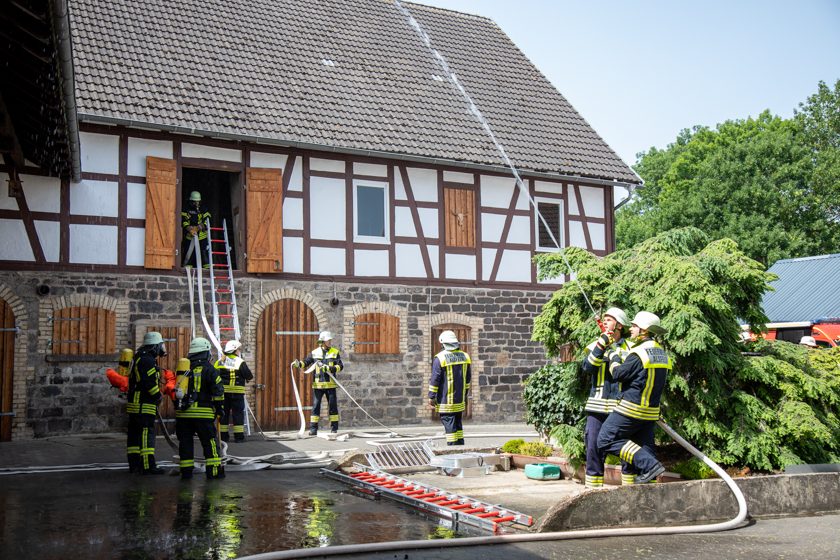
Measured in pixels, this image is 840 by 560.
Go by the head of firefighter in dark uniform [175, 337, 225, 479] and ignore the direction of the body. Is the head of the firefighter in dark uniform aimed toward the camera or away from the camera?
away from the camera

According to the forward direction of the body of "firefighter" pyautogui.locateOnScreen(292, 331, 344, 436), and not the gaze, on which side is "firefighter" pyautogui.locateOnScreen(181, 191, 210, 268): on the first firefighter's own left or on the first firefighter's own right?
on the first firefighter's own right

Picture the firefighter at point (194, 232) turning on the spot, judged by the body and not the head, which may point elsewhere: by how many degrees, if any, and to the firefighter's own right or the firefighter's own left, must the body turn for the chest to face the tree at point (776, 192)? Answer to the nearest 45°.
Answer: approximately 135° to the firefighter's own left

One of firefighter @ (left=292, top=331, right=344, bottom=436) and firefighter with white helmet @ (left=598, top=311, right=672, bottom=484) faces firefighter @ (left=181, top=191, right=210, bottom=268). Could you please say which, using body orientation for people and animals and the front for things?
the firefighter with white helmet

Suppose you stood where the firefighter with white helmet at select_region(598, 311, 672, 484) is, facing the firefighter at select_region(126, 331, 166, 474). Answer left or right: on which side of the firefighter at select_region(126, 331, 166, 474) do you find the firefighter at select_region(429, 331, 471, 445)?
right

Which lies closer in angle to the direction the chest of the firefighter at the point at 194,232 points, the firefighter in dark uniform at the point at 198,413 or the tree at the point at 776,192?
the firefighter in dark uniform

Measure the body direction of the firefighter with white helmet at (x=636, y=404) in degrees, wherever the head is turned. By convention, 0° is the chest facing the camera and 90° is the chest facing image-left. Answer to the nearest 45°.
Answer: approximately 135°

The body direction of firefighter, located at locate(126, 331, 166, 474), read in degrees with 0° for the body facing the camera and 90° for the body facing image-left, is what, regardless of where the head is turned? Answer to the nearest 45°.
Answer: approximately 270°

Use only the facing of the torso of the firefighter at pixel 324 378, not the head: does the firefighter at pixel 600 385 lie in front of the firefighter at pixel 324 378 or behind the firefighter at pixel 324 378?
in front

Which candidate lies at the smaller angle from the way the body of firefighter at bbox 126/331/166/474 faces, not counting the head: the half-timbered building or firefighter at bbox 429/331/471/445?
the firefighter

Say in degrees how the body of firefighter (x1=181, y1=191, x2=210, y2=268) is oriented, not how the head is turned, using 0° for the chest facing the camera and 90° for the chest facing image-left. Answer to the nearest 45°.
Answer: approximately 0°

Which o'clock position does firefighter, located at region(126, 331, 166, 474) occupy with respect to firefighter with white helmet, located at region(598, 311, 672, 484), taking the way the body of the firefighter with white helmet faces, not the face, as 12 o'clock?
The firefighter is roughly at 11 o'clock from the firefighter with white helmet.

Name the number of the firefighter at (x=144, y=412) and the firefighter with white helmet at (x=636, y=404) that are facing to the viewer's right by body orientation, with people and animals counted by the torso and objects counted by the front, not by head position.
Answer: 1
